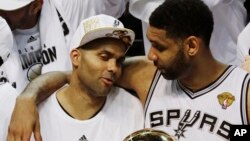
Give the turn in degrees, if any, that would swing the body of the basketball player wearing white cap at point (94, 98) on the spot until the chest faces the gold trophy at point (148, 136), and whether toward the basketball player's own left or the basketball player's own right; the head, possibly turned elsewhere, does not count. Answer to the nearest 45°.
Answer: approximately 45° to the basketball player's own left

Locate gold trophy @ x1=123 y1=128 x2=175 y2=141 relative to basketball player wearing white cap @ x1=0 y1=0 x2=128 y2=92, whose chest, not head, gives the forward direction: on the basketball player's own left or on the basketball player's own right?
on the basketball player's own left

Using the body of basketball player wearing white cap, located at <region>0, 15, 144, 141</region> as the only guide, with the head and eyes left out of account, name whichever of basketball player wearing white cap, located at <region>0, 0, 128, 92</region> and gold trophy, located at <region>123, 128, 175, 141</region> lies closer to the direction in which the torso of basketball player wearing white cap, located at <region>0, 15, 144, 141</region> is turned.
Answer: the gold trophy

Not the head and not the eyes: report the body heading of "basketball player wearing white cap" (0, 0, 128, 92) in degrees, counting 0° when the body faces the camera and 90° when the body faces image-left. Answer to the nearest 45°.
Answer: approximately 45°

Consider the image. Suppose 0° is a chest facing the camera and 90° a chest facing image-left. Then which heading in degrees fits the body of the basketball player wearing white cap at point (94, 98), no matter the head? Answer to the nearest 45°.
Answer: approximately 0°
